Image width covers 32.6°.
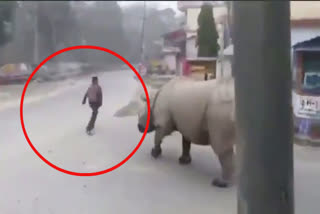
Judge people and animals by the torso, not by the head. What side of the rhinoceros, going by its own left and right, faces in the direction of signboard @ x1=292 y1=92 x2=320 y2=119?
back

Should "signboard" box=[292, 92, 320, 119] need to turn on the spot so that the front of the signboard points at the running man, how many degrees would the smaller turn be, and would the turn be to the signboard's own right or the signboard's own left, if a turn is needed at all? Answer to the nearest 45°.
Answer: approximately 45° to the signboard's own right

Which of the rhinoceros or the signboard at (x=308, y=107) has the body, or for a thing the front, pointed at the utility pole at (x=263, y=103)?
the signboard

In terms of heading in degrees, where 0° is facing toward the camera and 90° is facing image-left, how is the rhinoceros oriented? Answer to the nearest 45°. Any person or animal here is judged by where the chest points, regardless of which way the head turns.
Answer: approximately 135°

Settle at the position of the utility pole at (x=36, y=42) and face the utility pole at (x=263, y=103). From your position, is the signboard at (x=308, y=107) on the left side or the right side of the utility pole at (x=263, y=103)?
left

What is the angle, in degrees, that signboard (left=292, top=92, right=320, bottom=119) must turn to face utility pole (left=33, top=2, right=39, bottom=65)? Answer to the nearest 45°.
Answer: approximately 90° to its right
